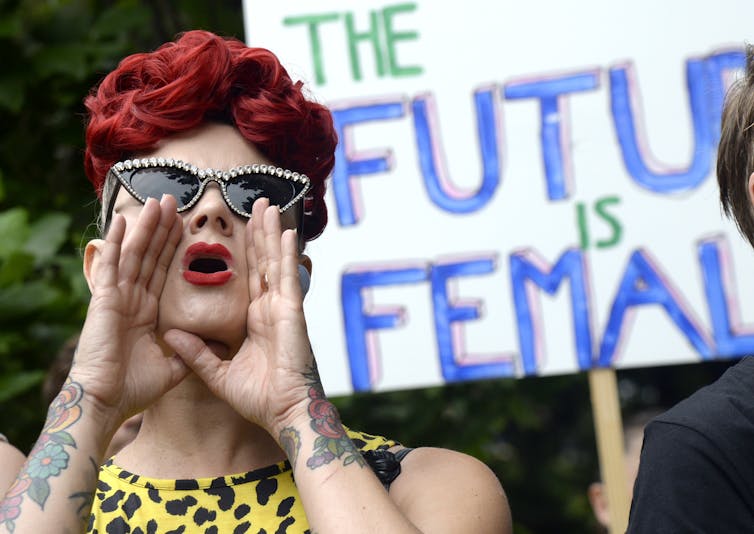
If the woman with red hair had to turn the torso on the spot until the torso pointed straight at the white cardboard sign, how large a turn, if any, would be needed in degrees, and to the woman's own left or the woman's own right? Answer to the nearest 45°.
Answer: approximately 135° to the woman's own left

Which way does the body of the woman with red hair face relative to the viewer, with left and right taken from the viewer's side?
facing the viewer

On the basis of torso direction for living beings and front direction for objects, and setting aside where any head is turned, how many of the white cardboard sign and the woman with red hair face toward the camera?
2

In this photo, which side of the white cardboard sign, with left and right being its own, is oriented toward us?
front

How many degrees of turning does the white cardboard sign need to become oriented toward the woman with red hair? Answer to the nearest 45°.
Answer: approximately 45° to its right

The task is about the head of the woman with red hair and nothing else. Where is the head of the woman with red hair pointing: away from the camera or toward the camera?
toward the camera

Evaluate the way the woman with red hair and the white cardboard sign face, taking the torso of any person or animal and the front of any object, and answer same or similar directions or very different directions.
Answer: same or similar directions
